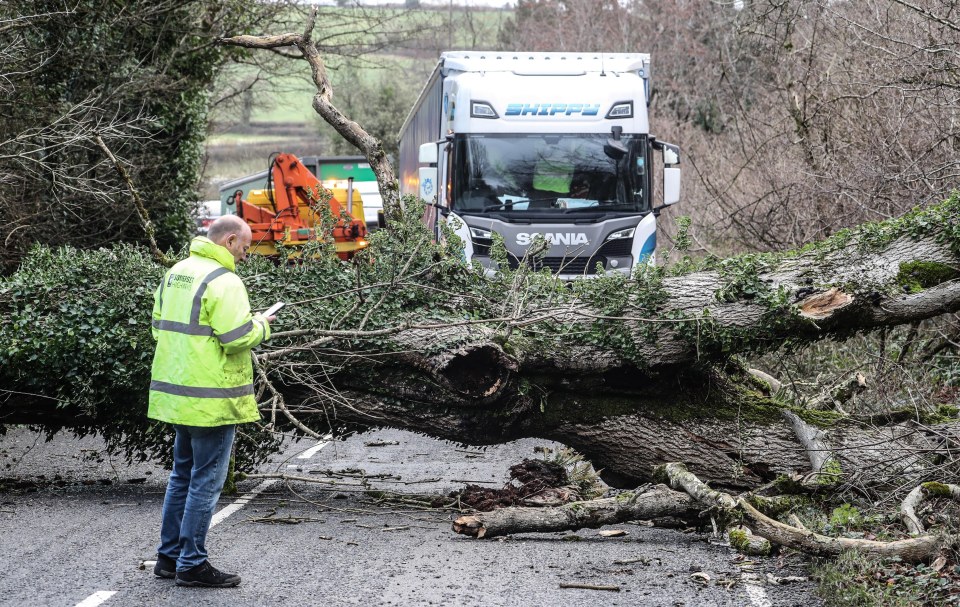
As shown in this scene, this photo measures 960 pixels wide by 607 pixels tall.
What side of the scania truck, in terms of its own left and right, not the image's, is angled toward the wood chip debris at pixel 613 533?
front

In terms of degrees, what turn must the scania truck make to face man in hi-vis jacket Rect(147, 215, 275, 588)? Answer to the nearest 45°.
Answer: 0° — it already faces them

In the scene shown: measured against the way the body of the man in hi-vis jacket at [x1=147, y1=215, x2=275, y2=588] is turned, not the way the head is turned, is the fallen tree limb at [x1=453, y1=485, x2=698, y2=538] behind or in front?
in front

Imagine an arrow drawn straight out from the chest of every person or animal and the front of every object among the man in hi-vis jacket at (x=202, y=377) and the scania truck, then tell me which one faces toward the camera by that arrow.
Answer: the scania truck

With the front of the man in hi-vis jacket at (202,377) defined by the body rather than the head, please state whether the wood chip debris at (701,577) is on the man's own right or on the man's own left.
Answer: on the man's own right

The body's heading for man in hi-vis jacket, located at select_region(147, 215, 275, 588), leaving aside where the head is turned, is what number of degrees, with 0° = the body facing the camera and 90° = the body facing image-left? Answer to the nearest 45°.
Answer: approximately 225°

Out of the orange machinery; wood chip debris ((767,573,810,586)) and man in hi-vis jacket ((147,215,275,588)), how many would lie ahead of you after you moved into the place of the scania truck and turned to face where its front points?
2

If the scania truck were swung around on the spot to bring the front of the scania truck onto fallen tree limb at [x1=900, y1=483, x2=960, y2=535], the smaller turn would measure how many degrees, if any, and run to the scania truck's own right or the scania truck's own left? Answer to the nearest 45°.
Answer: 0° — it already faces it

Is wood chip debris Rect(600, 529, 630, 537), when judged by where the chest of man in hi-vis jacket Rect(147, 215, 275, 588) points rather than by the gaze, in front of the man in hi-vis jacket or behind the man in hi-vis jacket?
in front

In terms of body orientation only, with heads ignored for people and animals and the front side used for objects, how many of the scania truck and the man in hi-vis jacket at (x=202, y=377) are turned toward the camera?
1

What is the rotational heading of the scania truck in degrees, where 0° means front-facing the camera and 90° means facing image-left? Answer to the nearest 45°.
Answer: approximately 0°

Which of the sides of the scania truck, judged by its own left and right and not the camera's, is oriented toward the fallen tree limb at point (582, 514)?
front

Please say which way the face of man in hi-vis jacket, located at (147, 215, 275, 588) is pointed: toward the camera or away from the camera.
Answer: away from the camera
